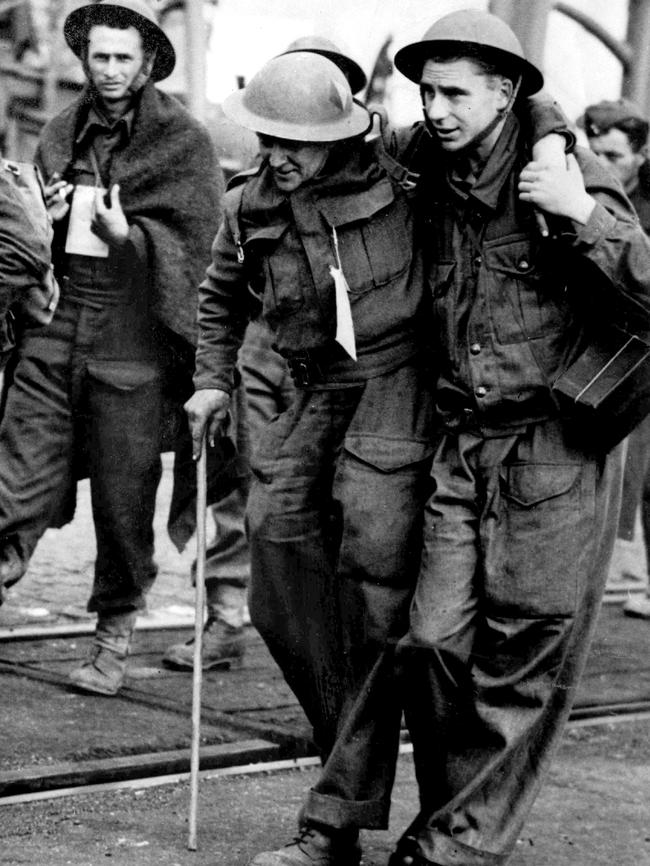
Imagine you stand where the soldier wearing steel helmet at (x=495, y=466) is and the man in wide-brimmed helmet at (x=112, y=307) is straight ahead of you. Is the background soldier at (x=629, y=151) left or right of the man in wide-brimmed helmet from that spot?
right

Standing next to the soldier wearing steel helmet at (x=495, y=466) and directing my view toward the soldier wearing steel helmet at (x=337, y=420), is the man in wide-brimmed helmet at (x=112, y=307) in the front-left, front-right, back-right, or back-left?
front-right

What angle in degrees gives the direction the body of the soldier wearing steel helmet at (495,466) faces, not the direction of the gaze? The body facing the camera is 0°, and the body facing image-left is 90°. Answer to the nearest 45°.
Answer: approximately 45°

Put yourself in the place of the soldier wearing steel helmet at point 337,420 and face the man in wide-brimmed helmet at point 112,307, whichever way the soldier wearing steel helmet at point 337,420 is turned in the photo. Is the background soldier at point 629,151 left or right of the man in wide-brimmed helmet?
right

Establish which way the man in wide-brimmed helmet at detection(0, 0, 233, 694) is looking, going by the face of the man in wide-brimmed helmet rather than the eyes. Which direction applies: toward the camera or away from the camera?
toward the camera

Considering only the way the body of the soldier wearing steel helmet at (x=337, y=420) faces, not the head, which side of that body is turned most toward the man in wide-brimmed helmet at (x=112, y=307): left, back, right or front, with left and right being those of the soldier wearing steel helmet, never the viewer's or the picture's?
right

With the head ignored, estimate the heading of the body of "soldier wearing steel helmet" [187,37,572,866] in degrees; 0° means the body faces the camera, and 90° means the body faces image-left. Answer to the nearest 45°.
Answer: approximately 45°

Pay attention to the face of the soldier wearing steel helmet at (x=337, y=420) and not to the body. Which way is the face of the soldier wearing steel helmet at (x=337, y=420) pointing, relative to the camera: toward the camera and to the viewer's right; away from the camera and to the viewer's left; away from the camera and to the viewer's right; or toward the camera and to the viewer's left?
toward the camera and to the viewer's left

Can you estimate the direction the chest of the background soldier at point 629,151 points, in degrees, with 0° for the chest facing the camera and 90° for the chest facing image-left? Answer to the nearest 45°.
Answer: approximately 45°

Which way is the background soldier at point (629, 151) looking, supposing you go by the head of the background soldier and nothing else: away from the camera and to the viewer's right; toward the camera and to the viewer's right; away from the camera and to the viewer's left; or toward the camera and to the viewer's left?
toward the camera and to the viewer's left

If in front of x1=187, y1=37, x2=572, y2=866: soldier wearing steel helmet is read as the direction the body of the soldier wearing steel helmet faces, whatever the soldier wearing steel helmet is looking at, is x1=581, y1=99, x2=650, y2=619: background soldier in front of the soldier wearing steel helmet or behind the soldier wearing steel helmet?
behind

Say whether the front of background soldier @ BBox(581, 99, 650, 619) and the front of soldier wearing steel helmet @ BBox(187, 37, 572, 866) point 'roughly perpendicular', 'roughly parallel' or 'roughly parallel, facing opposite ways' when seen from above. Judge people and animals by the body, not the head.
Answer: roughly parallel

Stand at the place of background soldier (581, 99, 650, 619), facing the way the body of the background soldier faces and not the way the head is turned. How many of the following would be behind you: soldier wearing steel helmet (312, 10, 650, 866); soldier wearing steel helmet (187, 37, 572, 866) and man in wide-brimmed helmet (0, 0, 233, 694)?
0

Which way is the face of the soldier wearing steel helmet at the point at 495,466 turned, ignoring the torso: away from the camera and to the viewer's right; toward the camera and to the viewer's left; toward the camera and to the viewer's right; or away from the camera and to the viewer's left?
toward the camera and to the viewer's left

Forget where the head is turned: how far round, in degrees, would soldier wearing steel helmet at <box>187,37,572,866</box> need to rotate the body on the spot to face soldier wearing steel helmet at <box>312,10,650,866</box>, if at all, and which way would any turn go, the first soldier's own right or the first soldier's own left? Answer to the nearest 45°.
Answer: approximately 90° to the first soldier's own left

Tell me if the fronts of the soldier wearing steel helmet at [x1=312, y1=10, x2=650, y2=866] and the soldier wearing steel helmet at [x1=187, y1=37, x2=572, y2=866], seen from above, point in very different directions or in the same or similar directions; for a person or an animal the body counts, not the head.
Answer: same or similar directions

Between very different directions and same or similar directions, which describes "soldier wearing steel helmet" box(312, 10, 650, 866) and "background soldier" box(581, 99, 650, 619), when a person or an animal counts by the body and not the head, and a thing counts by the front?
same or similar directions
